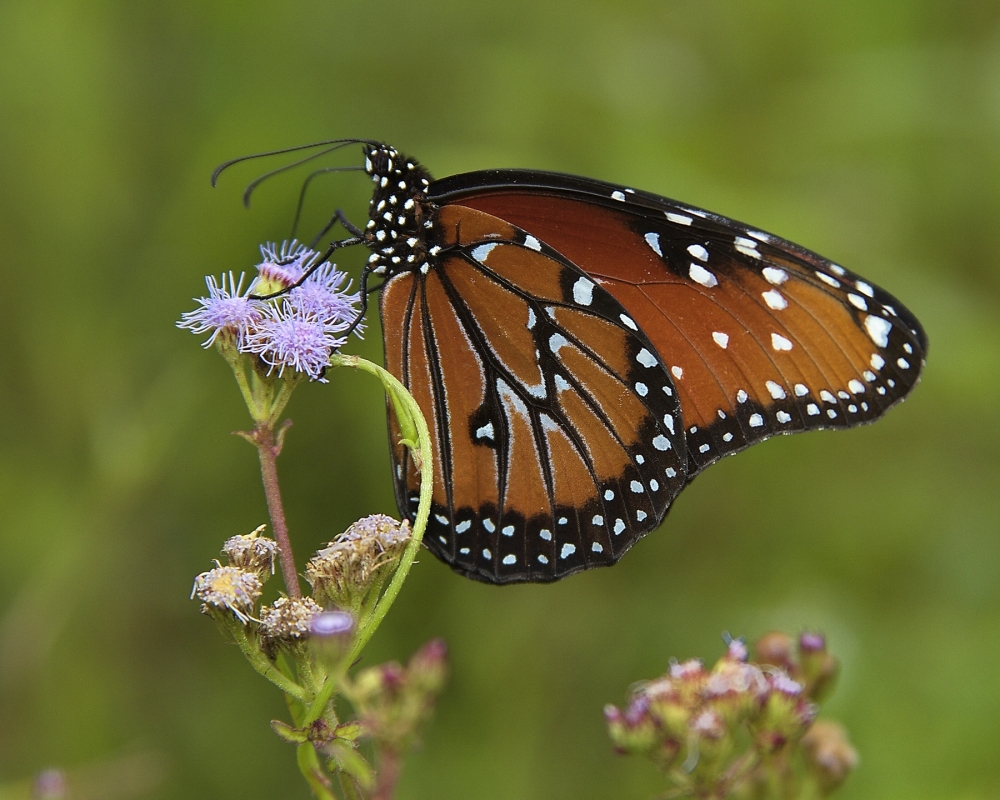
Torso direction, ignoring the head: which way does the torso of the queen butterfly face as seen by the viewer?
to the viewer's left

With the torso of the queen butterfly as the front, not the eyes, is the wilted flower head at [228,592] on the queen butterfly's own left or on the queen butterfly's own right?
on the queen butterfly's own left
